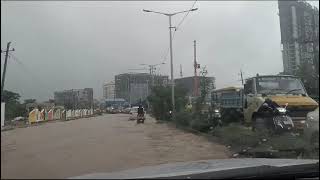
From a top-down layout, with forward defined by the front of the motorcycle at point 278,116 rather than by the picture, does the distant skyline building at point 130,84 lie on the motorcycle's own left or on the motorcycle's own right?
on the motorcycle's own right
